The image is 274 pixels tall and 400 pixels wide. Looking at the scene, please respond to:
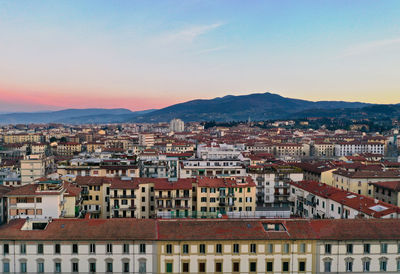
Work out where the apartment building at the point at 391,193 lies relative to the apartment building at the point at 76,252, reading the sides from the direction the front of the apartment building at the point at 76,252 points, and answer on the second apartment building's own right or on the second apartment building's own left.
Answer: on the second apartment building's own left

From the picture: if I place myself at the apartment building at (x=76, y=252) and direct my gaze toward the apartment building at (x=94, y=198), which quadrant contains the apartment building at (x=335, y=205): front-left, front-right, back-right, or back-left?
front-right

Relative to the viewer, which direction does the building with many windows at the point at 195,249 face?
toward the camera

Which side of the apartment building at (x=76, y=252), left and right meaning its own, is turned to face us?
front

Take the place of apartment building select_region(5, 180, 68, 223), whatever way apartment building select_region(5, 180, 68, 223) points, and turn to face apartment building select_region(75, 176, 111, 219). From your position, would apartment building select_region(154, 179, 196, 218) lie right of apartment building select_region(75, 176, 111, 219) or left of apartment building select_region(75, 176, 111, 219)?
right

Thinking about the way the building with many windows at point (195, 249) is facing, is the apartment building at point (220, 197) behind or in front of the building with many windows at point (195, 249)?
behind

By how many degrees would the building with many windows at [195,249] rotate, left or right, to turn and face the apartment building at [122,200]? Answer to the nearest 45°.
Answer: approximately 135° to its right

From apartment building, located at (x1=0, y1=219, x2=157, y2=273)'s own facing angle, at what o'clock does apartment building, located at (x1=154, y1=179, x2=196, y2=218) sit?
apartment building, located at (x1=154, y1=179, x2=196, y2=218) is roughly at 7 o'clock from apartment building, located at (x1=0, y1=219, x2=157, y2=273).

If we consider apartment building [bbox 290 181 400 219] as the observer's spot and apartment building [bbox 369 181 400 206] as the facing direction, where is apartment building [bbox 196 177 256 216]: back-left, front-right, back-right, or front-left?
back-left

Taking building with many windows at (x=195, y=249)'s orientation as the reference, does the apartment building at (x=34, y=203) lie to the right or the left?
on its right

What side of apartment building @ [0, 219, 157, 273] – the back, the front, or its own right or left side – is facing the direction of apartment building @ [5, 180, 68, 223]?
back

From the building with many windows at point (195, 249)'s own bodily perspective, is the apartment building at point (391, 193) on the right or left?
on its left

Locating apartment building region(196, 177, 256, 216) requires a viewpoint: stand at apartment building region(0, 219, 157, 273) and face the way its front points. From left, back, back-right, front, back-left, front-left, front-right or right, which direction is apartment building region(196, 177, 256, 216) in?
back-left
